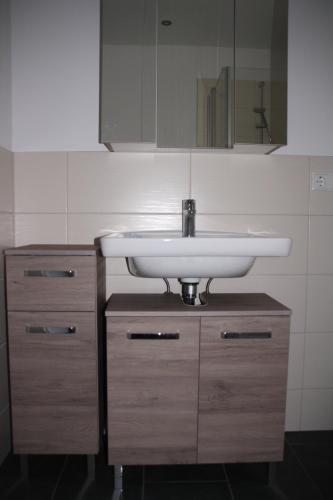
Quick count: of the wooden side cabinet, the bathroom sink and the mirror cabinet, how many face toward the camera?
3

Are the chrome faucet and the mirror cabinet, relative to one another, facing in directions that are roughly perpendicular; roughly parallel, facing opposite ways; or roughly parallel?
roughly parallel

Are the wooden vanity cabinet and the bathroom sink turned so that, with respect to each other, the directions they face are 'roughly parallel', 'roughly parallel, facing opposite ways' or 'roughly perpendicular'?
roughly parallel

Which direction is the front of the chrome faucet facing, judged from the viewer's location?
facing the viewer

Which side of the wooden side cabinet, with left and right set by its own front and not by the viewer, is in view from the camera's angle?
front

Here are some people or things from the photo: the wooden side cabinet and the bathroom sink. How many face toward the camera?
2

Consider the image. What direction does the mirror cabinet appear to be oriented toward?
toward the camera

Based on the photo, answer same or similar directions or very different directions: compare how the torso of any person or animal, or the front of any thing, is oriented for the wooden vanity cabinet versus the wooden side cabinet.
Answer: same or similar directions

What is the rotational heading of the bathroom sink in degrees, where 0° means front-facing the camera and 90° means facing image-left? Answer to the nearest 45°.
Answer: approximately 0°

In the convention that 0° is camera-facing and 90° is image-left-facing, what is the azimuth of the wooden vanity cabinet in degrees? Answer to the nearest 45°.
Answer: approximately 0°

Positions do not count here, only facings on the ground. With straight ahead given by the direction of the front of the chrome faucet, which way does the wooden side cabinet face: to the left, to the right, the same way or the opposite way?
the same way

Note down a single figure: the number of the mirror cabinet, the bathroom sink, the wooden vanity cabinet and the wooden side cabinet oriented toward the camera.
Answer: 4
